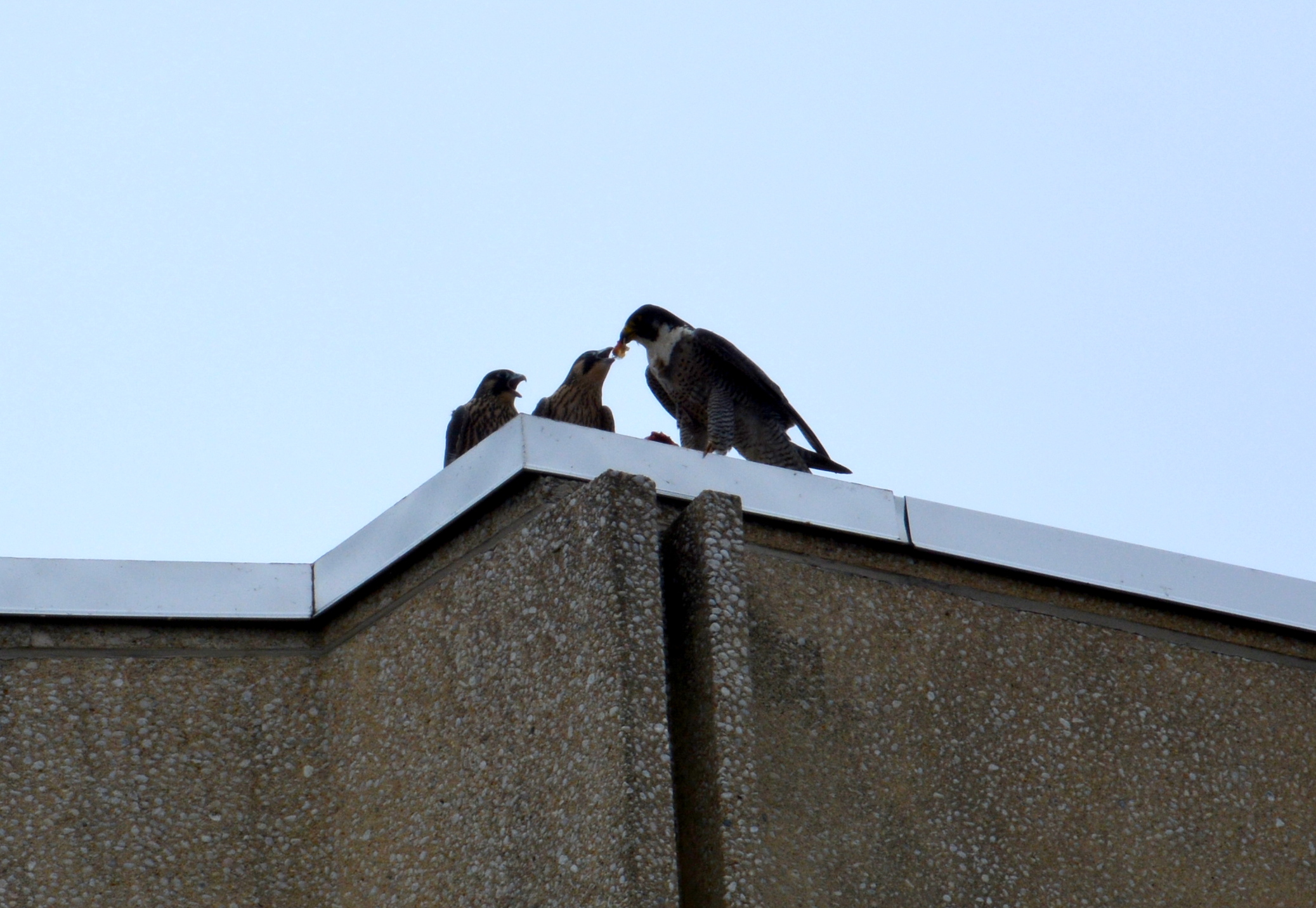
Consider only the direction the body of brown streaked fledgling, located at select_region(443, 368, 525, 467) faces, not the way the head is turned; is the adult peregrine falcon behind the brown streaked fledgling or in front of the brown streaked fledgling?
in front

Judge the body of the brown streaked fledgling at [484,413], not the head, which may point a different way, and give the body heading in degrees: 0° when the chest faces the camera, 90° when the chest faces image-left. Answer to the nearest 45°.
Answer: approximately 270°
